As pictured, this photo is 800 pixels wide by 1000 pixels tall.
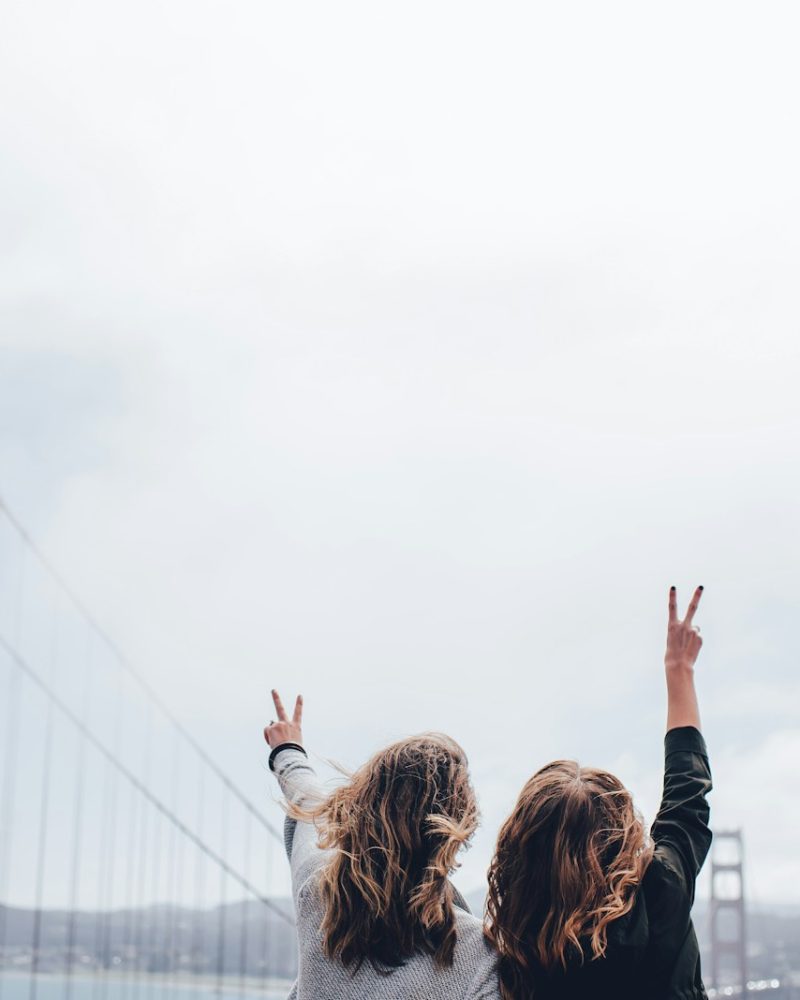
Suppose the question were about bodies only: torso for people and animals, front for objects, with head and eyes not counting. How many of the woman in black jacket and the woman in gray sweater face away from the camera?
2

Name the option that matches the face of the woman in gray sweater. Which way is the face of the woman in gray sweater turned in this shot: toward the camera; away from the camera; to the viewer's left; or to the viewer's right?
away from the camera

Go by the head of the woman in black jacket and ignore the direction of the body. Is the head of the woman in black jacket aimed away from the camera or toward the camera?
away from the camera

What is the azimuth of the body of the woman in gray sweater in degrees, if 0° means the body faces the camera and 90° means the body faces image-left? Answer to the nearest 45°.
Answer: approximately 180°

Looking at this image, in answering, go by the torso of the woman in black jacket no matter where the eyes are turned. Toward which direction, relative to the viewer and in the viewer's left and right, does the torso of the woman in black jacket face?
facing away from the viewer
